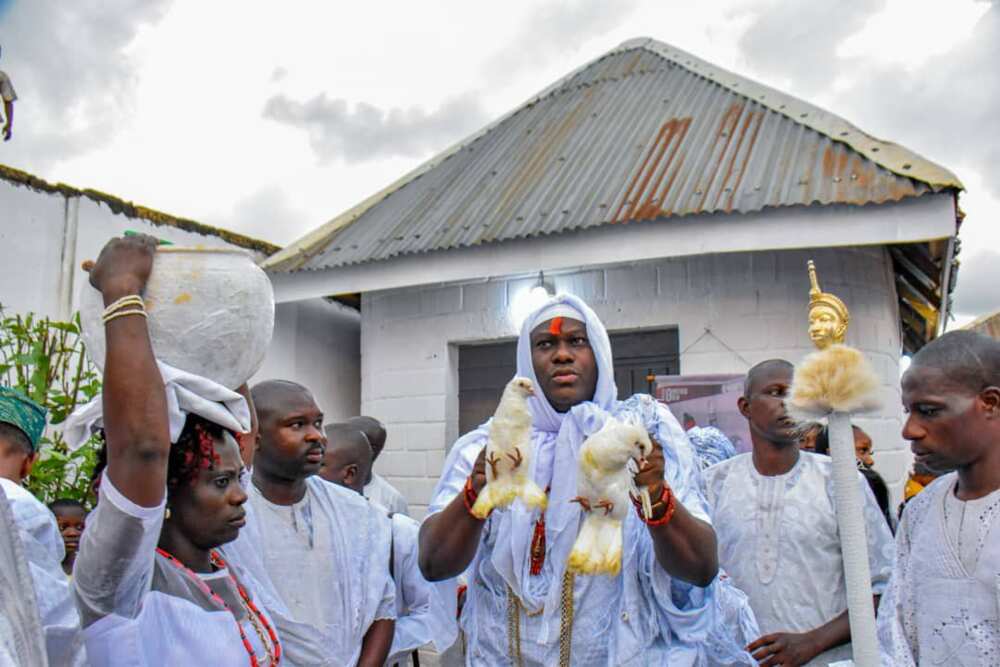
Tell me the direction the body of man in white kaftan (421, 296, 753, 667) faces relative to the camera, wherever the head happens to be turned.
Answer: toward the camera

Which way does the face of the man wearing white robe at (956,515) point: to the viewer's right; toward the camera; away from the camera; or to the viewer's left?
to the viewer's left

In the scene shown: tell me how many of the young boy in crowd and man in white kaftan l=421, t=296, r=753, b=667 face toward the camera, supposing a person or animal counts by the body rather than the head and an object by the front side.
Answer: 2

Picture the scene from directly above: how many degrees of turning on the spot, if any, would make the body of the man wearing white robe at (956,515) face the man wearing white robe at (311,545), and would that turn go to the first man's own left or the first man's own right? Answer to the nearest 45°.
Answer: approximately 45° to the first man's own right

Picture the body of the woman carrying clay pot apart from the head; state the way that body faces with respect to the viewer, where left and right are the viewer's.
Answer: facing the viewer and to the right of the viewer

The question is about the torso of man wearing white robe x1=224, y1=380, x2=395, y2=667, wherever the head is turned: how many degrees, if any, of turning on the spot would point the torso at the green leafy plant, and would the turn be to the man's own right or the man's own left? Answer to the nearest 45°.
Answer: approximately 180°

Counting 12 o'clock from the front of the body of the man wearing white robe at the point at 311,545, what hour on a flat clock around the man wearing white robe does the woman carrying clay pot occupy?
The woman carrying clay pot is roughly at 2 o'clock from the man wearing white robe.

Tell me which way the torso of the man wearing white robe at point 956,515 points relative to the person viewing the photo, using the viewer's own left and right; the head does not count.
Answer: facing the viewer and to the left of the viewer

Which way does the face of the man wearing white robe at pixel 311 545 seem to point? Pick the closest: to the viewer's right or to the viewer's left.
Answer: to the viewer's right

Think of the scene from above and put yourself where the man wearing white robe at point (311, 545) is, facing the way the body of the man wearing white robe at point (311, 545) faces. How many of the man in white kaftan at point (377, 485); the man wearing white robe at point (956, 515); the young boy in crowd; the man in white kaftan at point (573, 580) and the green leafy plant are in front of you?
2

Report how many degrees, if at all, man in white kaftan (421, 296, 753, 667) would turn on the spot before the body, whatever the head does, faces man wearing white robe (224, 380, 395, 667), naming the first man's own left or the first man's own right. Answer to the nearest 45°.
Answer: approximately 90° to the first man's own right

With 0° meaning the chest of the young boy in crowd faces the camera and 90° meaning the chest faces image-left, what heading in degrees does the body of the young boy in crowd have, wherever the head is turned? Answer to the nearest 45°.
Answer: approximately 0°
